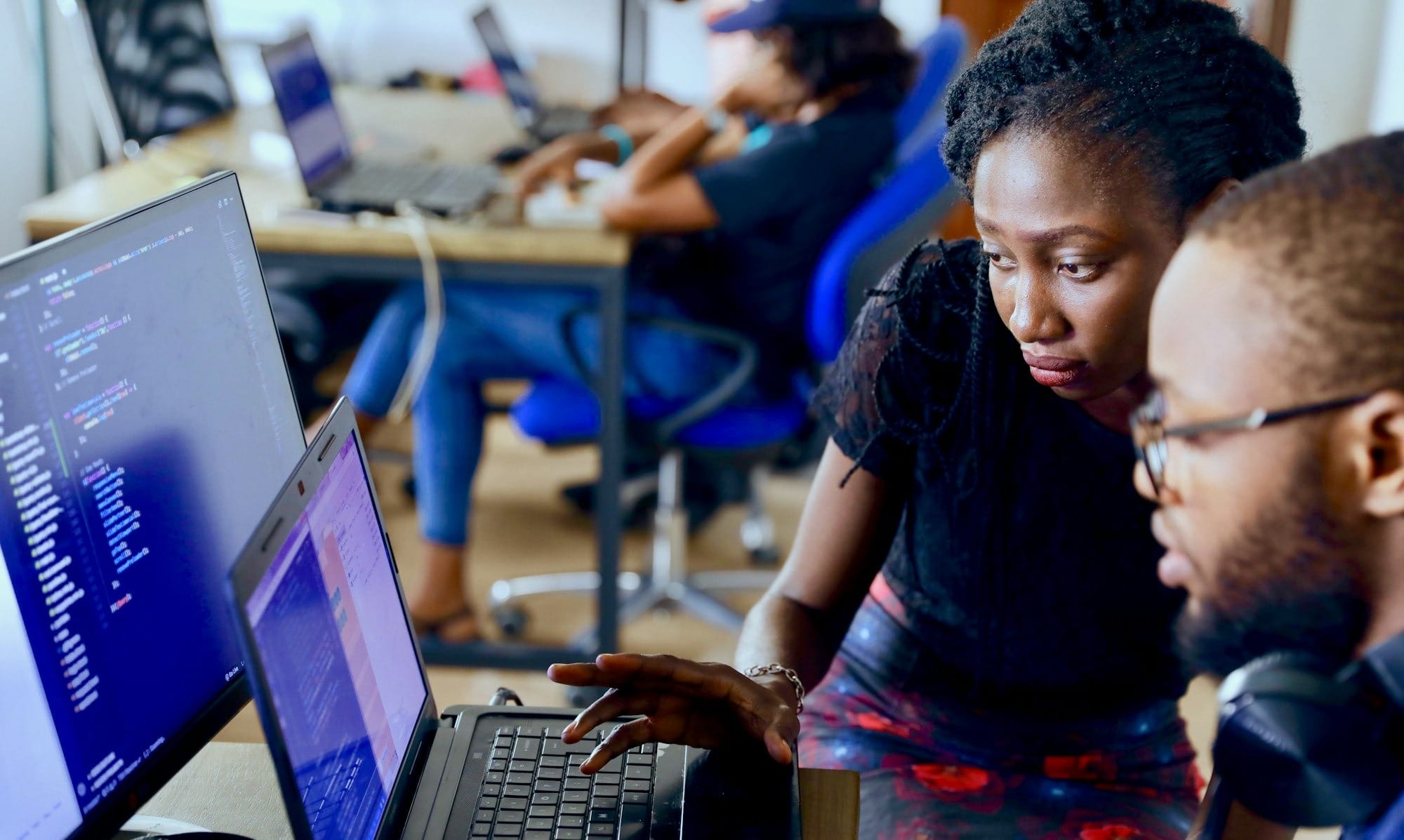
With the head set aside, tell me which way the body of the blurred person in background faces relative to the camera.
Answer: to the viewer's left

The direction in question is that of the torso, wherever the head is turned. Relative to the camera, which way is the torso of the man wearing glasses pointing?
to the viewer's left

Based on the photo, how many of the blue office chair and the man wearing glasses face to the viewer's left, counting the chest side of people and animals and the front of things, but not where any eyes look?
2

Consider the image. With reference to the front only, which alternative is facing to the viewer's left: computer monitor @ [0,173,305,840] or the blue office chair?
the blue office chair

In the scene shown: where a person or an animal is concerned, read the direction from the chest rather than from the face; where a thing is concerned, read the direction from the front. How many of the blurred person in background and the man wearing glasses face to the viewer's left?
2

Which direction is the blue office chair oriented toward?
to the viewer's left

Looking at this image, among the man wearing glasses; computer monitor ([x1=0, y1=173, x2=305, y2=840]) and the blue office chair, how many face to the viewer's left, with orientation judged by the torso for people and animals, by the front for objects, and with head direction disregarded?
2

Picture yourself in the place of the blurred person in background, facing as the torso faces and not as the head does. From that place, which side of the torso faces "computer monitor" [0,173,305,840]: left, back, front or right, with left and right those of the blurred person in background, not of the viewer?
left

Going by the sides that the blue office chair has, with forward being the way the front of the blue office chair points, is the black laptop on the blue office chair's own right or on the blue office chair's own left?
on the blue office chair's own left
